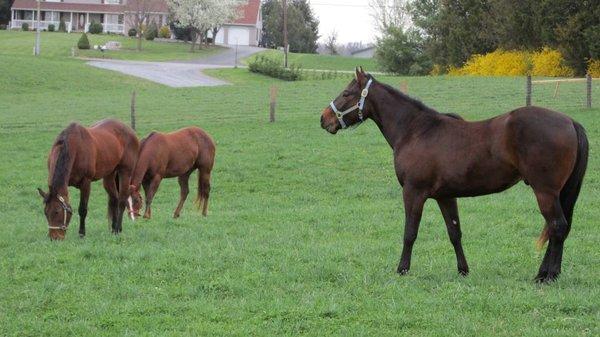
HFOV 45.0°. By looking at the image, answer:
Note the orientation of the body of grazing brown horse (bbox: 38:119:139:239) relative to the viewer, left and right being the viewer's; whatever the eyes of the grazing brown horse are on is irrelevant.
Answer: facing the viewer and to the left of the viewer

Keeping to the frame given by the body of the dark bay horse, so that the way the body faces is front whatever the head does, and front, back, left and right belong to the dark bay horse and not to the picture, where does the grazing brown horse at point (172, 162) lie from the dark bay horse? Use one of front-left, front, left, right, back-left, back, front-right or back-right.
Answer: front-right

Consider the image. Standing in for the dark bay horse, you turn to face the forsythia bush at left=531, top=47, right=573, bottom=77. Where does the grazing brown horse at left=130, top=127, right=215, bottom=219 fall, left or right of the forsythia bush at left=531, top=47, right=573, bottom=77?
left

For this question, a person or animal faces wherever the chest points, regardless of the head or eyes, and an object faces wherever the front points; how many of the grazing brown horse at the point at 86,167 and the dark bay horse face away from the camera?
0

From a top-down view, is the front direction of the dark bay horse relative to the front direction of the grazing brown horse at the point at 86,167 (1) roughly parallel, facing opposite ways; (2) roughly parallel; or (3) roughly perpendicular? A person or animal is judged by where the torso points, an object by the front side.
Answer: roughly perpendicular

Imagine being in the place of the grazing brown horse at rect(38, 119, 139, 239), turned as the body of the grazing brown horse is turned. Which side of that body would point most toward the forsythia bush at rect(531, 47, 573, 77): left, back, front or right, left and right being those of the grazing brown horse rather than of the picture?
back

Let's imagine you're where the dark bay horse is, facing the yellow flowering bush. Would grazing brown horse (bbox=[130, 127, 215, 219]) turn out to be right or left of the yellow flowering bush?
left

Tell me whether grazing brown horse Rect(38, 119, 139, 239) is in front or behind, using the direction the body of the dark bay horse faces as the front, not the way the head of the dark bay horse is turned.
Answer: in front

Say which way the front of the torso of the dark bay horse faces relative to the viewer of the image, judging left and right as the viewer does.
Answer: facing to the left of the viewer

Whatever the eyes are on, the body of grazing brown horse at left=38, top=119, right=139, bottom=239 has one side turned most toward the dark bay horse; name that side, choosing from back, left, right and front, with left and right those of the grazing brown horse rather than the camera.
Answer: left

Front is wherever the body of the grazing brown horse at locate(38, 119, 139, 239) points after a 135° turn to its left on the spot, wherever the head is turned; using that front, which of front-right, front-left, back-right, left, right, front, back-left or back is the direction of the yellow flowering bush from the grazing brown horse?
front-left

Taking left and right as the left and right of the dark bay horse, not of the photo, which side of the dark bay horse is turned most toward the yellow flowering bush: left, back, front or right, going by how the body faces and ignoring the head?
right

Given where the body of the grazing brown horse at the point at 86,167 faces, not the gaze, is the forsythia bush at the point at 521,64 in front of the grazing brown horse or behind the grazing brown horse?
behind

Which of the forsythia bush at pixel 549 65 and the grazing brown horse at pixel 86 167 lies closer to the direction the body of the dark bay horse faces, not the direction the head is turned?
the grazing brown horse

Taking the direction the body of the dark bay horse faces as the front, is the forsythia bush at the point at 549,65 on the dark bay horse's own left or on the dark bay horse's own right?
on the dark bay horse's own right
